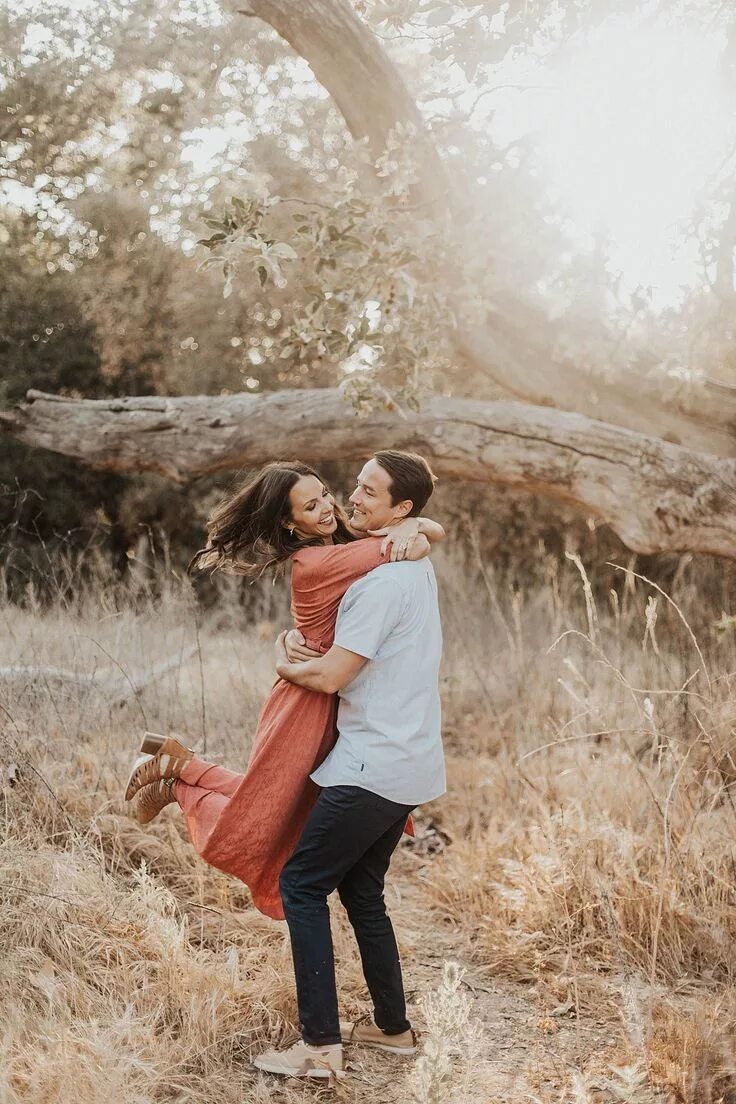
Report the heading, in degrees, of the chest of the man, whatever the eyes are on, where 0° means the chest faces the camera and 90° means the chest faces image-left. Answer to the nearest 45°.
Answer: approximately 90°

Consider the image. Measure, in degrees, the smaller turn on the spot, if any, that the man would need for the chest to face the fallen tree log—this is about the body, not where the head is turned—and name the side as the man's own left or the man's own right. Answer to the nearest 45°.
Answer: approximately 90° to the man's own right

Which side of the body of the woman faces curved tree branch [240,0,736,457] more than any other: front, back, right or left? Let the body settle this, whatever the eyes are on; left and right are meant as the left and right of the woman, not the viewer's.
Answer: left

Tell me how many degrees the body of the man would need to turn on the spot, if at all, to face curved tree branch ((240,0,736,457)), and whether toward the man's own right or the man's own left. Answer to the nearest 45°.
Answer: approximately 90° to the man's own right

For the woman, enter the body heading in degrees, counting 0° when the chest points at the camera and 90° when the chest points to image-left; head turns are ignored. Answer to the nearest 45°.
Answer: approximately 270°

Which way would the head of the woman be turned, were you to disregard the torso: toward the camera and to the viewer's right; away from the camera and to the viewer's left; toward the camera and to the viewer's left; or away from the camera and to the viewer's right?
toward the camera and to the viewer's right
